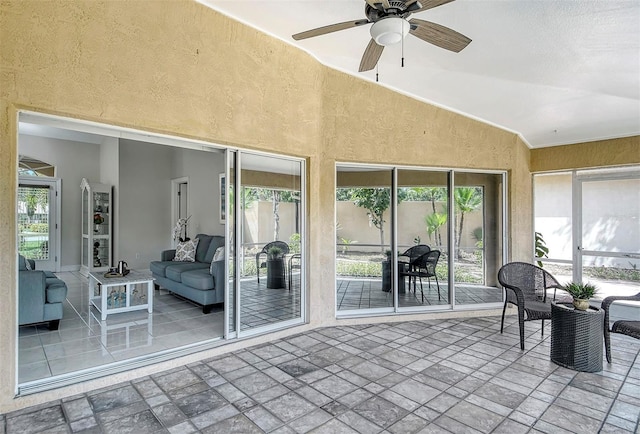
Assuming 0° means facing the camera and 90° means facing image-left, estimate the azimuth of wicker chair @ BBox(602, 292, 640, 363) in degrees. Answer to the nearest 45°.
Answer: approximately 45°

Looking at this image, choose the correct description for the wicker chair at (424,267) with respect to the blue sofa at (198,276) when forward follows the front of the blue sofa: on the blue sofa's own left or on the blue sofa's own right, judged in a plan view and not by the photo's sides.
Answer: on the blue sofa's own left

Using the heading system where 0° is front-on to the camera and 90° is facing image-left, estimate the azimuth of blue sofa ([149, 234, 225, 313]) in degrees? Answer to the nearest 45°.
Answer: approximately 45°

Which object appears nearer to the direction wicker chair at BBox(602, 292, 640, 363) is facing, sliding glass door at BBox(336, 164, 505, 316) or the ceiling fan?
the ceiling fan

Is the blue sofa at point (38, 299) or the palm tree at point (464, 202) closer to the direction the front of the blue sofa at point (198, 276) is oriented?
the blue sofa

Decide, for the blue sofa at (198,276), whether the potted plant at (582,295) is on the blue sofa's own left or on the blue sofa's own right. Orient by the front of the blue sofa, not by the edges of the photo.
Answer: on the blue sofa's own left

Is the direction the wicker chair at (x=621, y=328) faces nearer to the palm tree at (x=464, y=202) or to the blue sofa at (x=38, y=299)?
the blue sofa

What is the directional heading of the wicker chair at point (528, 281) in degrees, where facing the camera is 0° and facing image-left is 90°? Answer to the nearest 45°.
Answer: approximately 315°

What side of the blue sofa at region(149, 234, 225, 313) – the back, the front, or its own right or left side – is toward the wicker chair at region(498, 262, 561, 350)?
left
